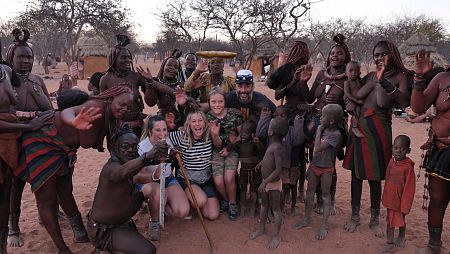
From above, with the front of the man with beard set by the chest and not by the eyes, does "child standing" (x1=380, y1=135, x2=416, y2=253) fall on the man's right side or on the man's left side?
on the man's left side

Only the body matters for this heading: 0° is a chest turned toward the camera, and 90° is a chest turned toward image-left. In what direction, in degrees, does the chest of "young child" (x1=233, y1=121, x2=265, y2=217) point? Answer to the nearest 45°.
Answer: approximately 0°

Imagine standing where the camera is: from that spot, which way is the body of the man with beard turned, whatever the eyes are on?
toward the camera

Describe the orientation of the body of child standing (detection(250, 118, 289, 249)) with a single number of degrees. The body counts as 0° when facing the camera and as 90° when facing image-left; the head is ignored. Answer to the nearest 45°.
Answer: approximately 45°

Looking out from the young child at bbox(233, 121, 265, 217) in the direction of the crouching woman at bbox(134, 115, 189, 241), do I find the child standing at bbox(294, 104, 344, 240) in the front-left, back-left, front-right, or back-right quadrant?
back-left

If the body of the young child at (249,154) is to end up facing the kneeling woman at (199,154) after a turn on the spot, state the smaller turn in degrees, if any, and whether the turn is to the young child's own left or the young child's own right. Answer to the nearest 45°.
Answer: approximately 90° to the young child's own right

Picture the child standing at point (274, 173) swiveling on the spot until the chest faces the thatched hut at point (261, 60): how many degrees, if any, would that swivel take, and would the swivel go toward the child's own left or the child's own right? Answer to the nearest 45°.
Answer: approximately 135° to the child's own right

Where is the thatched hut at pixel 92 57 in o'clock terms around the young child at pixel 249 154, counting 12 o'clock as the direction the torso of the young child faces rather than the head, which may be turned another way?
The thatched hut is roughly at 5 o'clock from the young child.

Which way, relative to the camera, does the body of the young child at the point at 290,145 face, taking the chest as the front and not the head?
toward the camera
